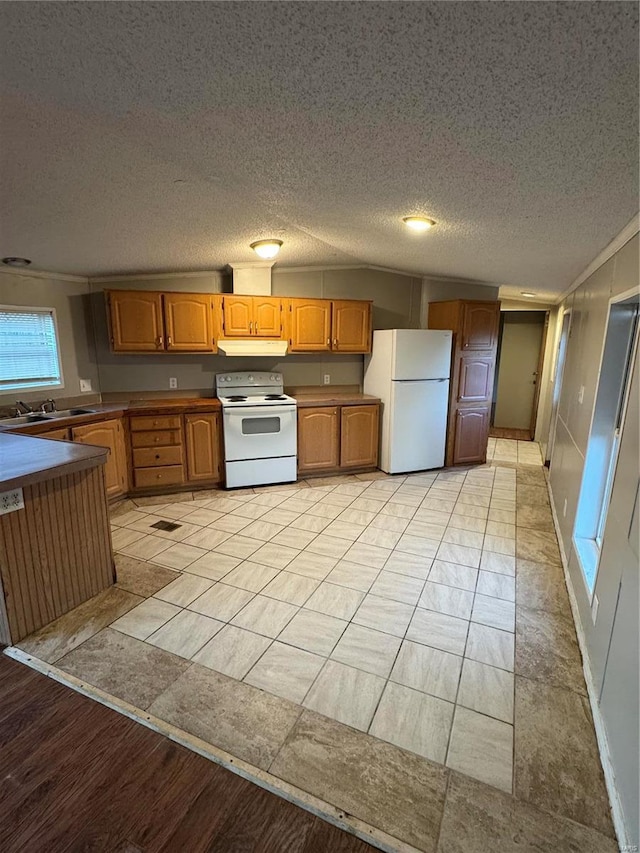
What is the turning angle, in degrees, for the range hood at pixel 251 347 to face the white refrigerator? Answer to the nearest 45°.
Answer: approximately 90° to its left

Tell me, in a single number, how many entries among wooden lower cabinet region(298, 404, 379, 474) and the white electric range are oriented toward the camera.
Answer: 2

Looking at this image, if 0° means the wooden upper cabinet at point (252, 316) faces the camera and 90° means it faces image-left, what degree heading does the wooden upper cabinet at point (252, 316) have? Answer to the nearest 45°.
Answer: approximately 0°

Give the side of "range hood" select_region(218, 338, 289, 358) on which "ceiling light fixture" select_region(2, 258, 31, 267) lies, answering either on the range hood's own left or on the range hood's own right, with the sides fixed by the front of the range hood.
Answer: on the range hood's own right

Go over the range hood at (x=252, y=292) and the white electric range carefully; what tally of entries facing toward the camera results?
2

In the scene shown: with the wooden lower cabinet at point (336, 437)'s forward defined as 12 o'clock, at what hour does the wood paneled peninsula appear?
The wood paneled peninsula is roughly at 1 o'clock from the wooden lower cabinet.

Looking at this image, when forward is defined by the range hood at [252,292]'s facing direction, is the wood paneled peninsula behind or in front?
in front

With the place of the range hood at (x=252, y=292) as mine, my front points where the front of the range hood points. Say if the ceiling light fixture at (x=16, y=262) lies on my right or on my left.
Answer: on my right
